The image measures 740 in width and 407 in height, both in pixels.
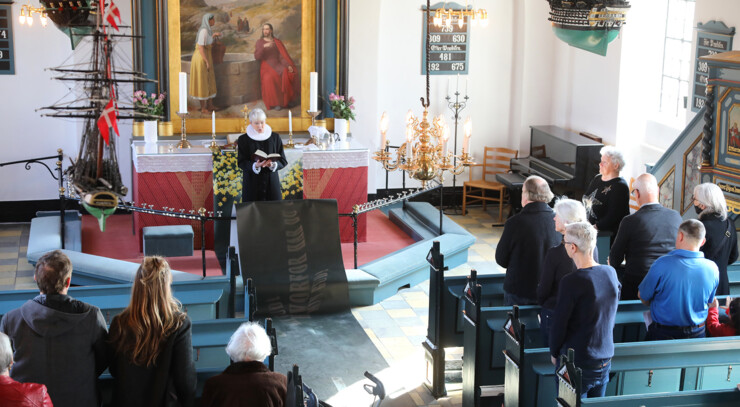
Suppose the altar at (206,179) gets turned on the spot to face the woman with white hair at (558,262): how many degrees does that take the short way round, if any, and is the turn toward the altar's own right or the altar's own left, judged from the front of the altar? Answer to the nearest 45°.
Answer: approximately 45° to the altar's own left

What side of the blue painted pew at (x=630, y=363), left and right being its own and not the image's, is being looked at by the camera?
back

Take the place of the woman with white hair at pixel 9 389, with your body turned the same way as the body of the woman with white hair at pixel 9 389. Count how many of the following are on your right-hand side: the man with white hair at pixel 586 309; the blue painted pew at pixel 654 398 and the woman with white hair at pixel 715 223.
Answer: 3

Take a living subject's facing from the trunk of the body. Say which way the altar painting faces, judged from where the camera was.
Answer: facing the viewer

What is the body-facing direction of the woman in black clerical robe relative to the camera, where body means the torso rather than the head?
toward the camera

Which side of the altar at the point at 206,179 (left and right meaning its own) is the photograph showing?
front

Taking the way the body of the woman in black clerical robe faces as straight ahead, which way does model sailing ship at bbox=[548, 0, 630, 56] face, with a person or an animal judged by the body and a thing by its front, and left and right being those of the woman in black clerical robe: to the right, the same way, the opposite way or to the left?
the opposite way

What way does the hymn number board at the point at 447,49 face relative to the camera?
toward the camera

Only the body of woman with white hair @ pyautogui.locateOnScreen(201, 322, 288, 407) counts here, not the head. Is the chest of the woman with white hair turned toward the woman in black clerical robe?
yes

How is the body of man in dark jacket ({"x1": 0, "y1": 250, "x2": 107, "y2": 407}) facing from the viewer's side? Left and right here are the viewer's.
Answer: facing away from the viewer

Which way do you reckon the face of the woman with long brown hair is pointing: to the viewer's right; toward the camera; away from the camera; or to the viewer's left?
away from the camera

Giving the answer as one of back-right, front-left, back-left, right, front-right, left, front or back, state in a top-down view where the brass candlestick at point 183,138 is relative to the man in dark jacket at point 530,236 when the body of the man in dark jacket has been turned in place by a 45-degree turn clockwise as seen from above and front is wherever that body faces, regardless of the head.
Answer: front-left

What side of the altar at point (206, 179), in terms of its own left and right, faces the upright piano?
left

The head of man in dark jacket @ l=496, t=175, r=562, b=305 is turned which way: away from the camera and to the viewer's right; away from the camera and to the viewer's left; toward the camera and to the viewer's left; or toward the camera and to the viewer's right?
away from the camera and to the viewer's left

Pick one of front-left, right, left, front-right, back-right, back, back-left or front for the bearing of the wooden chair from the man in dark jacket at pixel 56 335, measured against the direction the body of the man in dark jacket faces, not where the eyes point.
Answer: front-right
